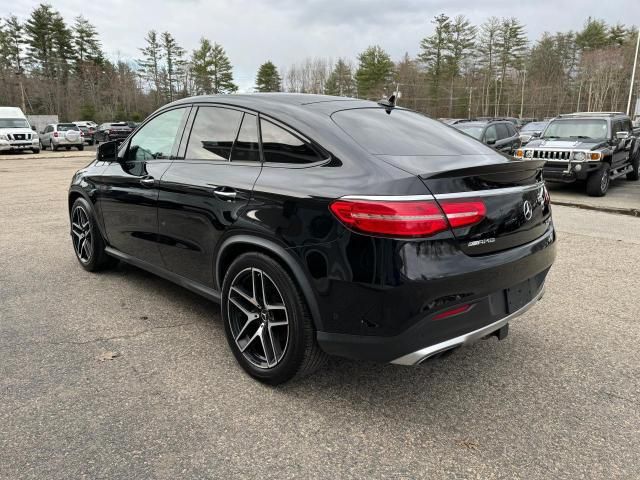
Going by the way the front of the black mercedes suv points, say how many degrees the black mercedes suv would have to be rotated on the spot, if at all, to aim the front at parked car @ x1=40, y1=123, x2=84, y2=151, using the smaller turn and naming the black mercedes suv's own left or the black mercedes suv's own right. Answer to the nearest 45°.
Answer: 0° — it already faces it

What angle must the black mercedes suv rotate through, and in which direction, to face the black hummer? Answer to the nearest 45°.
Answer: approximately 90° to its right

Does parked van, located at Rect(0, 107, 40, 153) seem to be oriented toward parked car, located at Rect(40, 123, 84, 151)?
no

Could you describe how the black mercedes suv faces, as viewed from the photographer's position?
facing away from the viewer and to the left of the viewer

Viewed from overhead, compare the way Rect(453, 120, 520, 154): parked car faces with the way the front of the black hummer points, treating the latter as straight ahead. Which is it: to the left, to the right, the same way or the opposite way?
the same way

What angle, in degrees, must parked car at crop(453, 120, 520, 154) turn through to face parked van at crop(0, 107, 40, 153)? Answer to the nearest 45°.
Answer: approximately 45° to its right

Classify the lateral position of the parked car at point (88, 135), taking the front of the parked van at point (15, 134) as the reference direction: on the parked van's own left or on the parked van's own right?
on the parked van's own left

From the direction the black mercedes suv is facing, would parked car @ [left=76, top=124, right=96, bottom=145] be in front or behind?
in front

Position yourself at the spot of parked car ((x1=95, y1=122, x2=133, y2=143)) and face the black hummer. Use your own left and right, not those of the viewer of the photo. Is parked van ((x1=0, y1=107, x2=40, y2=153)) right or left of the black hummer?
right

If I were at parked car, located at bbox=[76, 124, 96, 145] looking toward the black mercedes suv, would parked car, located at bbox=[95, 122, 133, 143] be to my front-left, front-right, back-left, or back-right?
front-left

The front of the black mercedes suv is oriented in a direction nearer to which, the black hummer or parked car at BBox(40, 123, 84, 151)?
the parked car

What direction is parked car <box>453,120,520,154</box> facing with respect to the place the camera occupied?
facing the viewer and to the left of the viewer

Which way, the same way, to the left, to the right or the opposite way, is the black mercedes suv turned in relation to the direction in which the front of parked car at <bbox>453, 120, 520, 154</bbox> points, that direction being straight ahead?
to the right

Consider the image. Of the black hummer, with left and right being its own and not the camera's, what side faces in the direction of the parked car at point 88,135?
right

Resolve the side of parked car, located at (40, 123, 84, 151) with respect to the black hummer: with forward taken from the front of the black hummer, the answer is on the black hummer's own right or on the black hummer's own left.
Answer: on the black hummer's own right

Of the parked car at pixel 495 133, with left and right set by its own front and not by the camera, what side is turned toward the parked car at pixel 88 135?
right
